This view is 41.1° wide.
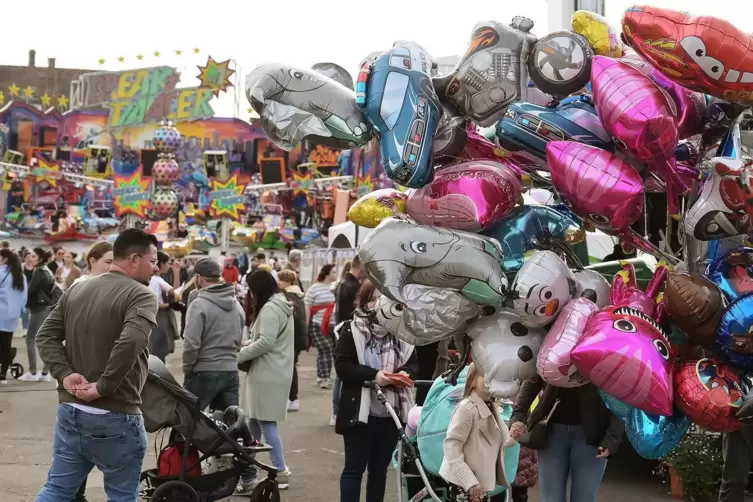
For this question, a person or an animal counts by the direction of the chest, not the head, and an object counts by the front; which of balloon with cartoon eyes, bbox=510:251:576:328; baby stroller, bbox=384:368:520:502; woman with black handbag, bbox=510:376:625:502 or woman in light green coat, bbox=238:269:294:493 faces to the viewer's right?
the baby stroller

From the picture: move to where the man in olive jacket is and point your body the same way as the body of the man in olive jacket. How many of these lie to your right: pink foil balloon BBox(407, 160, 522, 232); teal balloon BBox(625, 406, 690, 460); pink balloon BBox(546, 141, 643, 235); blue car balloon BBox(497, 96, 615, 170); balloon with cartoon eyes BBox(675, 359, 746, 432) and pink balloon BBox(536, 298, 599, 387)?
6

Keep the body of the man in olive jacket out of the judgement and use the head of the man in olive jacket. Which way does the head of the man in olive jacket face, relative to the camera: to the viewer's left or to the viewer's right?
to the viewer's right

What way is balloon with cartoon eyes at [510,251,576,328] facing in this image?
toward the camera

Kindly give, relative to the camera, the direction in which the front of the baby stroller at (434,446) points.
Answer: facing to the right of the viewer

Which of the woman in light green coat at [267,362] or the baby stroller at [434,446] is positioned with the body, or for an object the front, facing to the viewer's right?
the baby stroller

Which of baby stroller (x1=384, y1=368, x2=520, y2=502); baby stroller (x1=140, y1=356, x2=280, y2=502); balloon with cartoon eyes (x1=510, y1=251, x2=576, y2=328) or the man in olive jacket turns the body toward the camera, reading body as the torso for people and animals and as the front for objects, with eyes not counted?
the balloon with cartoon eyes

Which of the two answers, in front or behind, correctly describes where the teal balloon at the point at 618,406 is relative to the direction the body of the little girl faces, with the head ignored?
in front

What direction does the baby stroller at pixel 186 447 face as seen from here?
to the viewer's right

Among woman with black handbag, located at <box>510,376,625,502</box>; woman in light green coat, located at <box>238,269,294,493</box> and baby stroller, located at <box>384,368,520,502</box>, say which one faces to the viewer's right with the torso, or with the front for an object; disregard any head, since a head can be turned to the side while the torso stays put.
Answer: the baby stroller

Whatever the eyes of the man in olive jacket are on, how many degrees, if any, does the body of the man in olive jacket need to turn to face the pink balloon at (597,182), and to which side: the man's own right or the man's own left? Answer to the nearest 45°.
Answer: approximately 90° to the man's own right

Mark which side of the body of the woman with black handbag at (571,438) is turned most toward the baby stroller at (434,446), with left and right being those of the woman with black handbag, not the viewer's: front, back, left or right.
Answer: right
